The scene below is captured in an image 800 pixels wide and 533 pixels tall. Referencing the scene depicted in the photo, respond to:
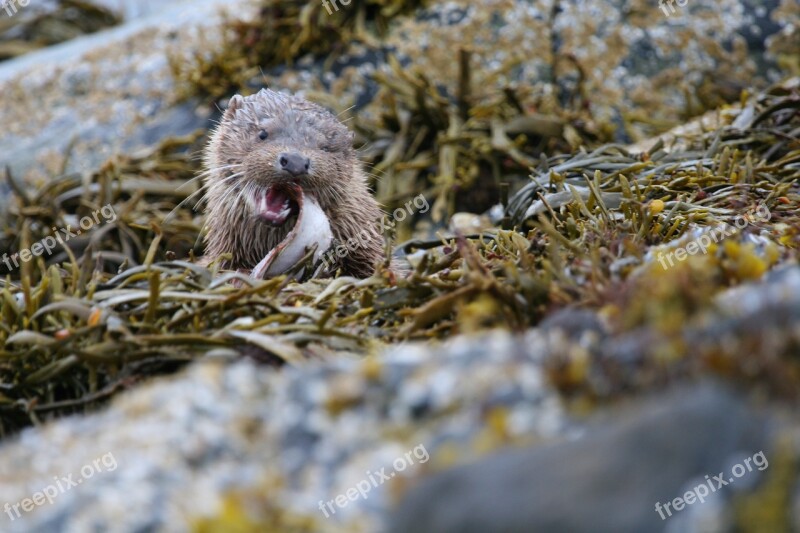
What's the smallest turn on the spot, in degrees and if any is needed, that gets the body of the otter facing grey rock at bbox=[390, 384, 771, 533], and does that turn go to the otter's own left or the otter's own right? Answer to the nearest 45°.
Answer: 0° — it already faces it

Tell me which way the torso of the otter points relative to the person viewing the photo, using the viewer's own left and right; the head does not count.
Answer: facing the viewer

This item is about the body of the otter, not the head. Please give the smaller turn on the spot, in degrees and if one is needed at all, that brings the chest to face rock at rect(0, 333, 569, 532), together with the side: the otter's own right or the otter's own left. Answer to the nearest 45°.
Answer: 0° — it already faces it

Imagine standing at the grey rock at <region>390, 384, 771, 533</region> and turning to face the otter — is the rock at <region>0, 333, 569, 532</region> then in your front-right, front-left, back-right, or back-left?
front-left

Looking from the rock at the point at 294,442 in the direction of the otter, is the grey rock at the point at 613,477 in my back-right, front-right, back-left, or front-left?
back-right
